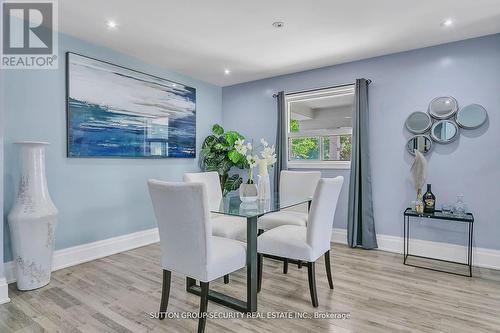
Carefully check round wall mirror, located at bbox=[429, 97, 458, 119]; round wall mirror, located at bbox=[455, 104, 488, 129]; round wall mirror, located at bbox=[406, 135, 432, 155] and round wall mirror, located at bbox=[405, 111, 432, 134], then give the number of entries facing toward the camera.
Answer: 4

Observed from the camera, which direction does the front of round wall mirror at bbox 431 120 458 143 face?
facing the viewer

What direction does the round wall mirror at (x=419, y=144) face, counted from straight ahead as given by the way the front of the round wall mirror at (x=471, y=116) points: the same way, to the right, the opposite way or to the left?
the same way

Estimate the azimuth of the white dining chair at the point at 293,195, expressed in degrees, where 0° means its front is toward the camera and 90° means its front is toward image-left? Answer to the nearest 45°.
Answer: approximately 45°

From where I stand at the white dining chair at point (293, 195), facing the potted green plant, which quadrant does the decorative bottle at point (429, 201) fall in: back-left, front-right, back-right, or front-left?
back-right

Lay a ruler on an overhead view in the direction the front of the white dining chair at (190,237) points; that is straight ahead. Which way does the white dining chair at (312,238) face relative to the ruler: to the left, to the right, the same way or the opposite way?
to the left

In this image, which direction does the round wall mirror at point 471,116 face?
toward the camera

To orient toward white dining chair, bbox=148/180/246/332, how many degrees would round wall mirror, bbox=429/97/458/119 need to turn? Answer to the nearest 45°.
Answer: approximately 45° to its right

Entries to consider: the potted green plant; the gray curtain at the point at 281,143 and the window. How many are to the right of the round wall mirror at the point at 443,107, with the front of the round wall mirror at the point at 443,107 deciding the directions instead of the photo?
3

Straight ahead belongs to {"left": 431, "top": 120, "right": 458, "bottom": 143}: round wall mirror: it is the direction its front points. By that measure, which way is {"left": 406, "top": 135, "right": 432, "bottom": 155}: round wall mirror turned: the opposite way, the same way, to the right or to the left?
the same way

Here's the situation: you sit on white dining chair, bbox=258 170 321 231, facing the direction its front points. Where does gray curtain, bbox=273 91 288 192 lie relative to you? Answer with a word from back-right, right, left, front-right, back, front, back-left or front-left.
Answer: back-right

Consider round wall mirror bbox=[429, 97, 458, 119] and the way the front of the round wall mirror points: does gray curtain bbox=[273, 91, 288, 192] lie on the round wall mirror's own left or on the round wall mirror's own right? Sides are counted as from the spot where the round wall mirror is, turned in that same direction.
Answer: on the round wall mirror's own right

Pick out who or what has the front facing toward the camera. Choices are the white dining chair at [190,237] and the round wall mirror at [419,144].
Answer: the round wall mirror

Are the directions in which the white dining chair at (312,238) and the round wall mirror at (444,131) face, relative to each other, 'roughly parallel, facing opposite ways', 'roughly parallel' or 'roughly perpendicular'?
roughly perpendicular

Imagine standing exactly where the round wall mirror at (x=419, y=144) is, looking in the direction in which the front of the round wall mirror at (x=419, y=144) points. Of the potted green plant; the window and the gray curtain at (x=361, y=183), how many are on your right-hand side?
3

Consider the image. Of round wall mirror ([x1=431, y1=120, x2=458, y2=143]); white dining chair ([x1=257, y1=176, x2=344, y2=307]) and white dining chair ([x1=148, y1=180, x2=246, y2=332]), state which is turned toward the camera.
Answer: the round wall mirror

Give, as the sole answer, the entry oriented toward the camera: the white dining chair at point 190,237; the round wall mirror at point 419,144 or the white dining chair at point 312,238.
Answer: the round wall mirror

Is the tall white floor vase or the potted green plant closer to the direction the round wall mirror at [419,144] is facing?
the tall white floor vase
